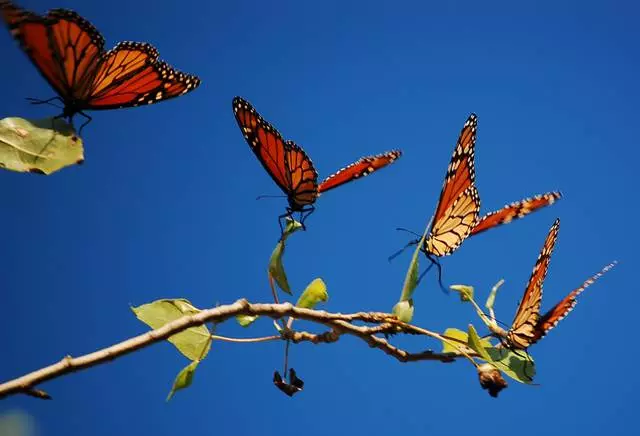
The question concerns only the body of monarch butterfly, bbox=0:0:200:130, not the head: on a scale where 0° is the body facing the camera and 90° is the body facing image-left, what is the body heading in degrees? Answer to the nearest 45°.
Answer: approximately 45°

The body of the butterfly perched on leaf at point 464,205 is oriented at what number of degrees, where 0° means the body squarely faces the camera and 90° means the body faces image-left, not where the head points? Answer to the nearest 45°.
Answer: approximately 90°

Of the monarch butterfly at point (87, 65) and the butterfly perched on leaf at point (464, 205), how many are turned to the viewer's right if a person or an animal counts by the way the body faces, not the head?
0

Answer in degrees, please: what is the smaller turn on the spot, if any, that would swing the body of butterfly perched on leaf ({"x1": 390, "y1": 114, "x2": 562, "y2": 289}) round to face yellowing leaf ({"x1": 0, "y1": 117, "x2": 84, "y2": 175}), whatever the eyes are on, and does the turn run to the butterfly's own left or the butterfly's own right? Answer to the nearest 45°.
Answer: approximately 45° to the butterfly's own left
